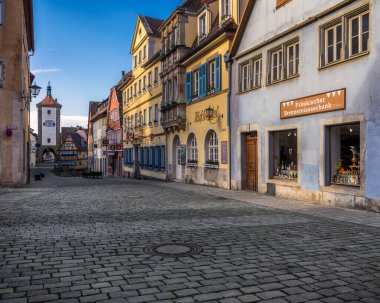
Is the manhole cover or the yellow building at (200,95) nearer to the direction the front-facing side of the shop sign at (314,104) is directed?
the manhole cover

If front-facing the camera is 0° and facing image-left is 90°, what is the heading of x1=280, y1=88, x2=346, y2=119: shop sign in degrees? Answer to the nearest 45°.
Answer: approximately 45°

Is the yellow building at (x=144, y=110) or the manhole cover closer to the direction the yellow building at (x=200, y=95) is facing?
the manhole cover

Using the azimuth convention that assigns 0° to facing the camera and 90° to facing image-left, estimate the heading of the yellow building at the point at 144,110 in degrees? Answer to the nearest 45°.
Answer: approximately 45°

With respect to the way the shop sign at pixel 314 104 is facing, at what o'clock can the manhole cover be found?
The manhole cover is roughly at 11 o'clock from the shop sign.

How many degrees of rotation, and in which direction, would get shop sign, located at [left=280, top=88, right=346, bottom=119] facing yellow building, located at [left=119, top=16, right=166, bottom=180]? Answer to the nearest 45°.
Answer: approximately 90° to its right

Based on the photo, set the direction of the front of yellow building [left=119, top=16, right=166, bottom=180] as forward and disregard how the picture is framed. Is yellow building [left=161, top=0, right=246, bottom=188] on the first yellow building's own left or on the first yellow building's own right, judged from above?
on the first yellow building's own left

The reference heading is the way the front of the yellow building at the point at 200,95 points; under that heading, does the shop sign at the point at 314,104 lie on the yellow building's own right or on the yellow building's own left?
on the yellow building's own left

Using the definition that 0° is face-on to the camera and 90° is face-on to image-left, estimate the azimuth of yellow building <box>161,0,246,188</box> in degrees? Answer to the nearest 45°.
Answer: approximately 45°
